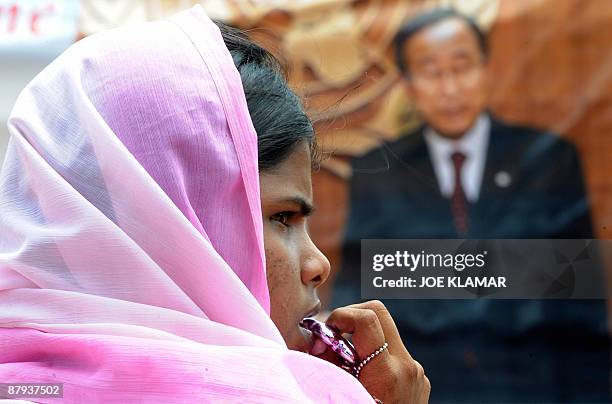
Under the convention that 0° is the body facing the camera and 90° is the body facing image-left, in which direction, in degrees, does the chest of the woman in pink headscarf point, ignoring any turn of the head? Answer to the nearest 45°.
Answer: approximately 270°

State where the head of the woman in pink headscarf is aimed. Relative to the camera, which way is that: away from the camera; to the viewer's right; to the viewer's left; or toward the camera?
to the viewer's right
